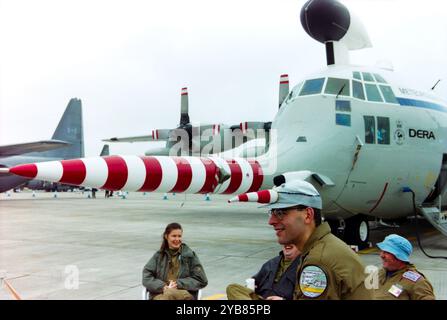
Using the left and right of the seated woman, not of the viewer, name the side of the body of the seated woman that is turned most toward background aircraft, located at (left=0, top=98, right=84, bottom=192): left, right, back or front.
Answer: back

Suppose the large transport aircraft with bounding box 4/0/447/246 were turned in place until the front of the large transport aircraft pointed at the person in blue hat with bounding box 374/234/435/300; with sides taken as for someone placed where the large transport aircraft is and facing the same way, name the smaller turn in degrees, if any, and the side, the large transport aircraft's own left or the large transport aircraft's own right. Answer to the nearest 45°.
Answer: approximately 45° to the large transport aircraft's own left

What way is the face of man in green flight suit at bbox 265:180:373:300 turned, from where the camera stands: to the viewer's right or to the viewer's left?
to the viewer's left

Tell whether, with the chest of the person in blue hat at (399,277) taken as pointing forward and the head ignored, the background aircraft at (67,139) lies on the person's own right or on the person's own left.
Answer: on the person's own right

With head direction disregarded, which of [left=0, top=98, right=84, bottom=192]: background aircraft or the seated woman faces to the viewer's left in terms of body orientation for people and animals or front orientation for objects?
the background aircraft

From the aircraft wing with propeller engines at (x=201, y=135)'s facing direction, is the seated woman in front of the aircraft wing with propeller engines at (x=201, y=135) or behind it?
in front

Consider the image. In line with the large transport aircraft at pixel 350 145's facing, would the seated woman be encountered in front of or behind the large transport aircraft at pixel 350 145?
in front

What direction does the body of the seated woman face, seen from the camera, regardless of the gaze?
toward the camera

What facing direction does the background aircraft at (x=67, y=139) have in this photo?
to the viewer's left
